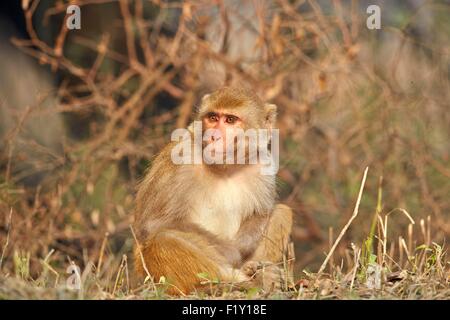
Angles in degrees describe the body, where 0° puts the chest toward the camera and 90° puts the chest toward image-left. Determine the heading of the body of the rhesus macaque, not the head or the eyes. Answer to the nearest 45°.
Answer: approximately 315°
